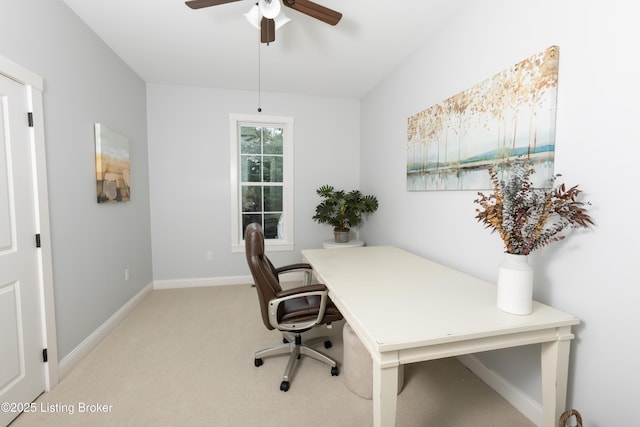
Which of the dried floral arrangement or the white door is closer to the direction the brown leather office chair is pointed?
the dried floral arrangement

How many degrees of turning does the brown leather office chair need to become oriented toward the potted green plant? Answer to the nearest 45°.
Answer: approximately 90° to its left

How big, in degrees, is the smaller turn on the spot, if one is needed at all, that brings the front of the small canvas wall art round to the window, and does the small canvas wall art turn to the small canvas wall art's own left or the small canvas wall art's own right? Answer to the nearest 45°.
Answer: approximately 45° to the small canvas wall art's own left

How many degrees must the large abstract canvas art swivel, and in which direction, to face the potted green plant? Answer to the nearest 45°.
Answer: approximately 90° to its right

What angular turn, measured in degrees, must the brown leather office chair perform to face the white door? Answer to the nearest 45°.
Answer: approximately 180°

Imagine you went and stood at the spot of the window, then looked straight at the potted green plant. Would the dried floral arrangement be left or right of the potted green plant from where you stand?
right

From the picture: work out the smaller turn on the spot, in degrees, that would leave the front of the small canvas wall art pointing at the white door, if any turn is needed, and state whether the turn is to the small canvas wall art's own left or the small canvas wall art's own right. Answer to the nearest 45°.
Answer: approximately 90° to the small canvas wall art's own right

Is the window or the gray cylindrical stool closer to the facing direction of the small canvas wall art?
the gray cylindrical stool

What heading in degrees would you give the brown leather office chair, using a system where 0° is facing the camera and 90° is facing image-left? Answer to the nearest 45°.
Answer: approximately 270°

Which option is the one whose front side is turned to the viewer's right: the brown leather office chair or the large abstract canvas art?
the brown leather office chair

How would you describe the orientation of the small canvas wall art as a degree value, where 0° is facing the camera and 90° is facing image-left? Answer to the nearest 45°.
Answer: approximately 315°

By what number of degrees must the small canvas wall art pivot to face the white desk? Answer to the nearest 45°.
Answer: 0° — it already faces it
